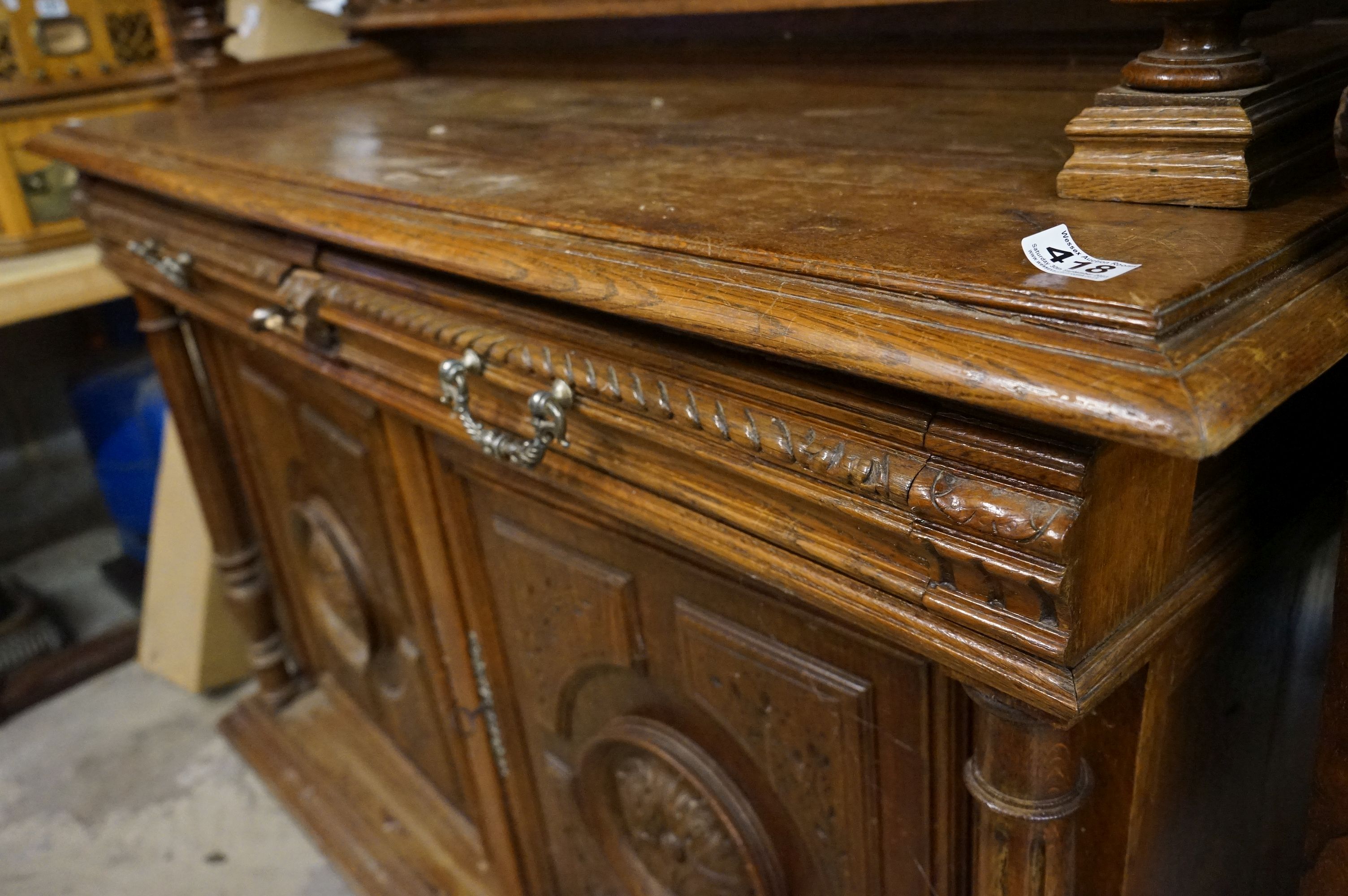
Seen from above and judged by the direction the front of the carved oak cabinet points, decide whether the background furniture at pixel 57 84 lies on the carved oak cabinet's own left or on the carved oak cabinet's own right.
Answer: on the carved oak cabinet's own right

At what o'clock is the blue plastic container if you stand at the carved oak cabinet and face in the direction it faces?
The blue plastic container is roughly at 3 o'clock from the carved oak cabinet.

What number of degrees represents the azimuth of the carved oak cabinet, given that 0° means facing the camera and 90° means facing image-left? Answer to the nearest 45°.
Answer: approximately 45°
